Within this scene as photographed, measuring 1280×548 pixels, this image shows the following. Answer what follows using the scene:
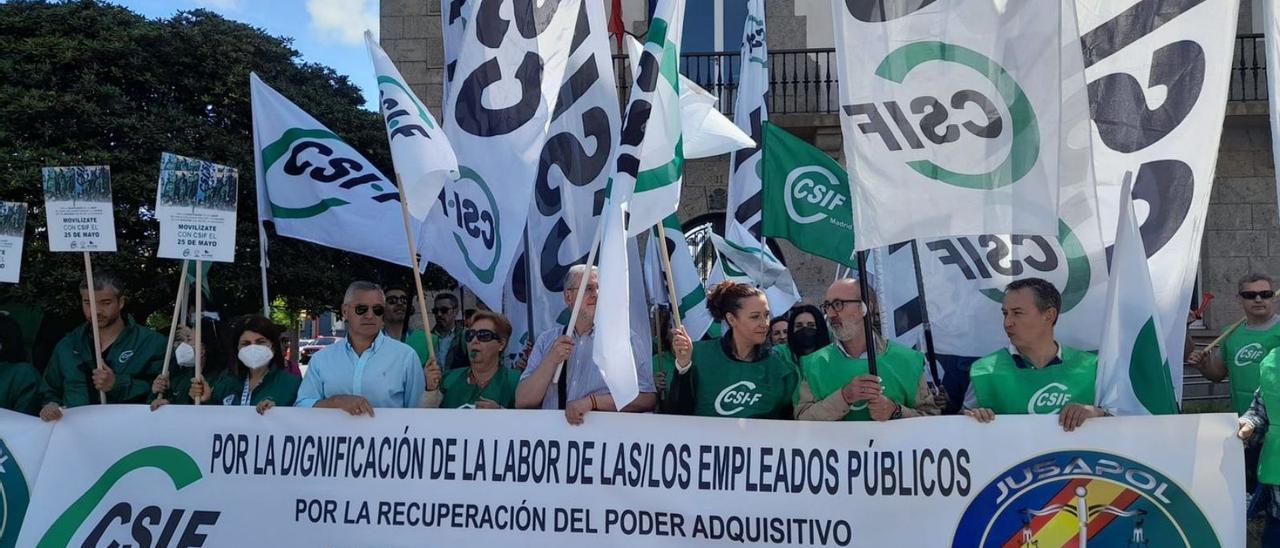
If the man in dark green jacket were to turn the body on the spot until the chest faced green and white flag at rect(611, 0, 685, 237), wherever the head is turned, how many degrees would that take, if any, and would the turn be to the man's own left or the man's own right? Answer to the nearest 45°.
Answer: approximately 45° to the man's own left

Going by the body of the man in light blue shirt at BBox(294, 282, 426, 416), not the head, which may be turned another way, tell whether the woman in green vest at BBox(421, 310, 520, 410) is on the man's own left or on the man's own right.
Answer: on the man's own left

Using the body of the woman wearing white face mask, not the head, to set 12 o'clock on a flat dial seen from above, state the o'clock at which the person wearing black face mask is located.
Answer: The person wearing black face mask is roughly at 9 o'clock from the woman wearing white face mask.

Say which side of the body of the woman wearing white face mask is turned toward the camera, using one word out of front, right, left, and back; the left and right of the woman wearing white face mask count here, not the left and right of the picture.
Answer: front

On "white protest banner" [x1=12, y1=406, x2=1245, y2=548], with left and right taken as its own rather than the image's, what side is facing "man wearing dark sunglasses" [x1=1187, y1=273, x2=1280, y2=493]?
left

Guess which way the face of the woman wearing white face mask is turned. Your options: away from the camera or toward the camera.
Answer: toward the camera

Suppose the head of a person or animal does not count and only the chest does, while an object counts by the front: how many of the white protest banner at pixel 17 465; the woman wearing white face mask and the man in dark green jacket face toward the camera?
3

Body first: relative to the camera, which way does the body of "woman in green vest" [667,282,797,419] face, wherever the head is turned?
toward the camera

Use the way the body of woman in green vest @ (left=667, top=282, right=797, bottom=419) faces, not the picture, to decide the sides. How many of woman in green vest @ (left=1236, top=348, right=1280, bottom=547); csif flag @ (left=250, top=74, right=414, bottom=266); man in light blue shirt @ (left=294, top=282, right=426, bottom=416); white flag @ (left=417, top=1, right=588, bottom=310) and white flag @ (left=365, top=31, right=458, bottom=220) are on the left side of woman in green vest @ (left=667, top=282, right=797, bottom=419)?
1
